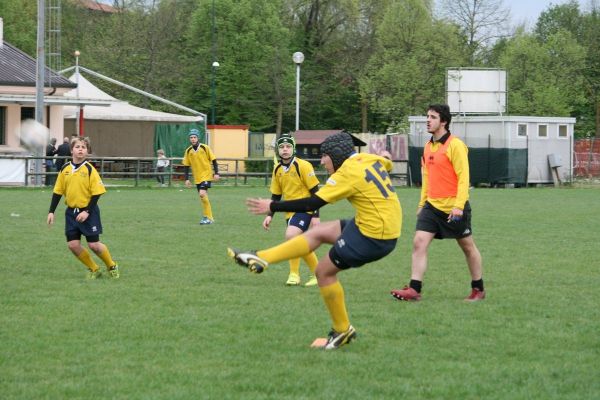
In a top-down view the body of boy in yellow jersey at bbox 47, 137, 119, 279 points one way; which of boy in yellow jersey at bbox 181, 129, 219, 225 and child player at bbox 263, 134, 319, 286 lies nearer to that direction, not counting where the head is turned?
the child player

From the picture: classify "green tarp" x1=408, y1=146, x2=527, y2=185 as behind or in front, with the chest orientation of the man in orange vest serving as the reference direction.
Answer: behind

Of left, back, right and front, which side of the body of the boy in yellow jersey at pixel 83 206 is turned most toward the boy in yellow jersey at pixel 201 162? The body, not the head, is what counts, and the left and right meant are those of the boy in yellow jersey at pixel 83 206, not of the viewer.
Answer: back

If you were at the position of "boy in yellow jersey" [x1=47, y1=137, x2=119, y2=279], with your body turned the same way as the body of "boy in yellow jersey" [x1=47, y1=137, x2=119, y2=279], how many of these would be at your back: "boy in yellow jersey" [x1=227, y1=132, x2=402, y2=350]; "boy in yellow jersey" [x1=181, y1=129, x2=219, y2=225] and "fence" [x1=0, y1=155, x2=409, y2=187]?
2

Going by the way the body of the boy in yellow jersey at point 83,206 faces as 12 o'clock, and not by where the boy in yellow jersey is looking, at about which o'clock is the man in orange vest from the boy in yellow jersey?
The man in orange vest is roughly at 10 o'clock from the boy in yellow jersey.

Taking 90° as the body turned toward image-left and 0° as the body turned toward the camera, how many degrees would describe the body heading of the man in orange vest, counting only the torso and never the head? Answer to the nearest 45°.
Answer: approximately 45°

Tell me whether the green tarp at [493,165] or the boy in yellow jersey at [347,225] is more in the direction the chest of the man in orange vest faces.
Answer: the boy in yellow jersey

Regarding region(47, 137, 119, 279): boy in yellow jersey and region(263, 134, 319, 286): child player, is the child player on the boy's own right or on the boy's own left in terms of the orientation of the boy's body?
on the boy's own left

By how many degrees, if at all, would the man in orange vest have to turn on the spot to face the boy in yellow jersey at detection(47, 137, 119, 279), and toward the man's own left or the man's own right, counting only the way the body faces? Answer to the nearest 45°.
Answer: approximately 45° to the man's own right

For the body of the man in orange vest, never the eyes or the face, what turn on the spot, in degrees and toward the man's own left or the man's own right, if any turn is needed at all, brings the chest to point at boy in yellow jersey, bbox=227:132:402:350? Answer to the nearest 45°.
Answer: approximately 45° to the man's own left

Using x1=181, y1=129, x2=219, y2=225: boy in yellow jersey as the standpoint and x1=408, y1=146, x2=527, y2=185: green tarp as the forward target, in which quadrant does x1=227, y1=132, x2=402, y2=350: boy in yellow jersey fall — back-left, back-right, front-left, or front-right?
back-right

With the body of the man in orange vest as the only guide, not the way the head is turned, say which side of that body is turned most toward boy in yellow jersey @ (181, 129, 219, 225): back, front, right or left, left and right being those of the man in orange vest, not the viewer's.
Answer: right

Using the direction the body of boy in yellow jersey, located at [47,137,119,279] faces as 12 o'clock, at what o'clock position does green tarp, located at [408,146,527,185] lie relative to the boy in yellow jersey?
The green tarp is roughly at 7 o'clock from the boy in yellow jersey.
